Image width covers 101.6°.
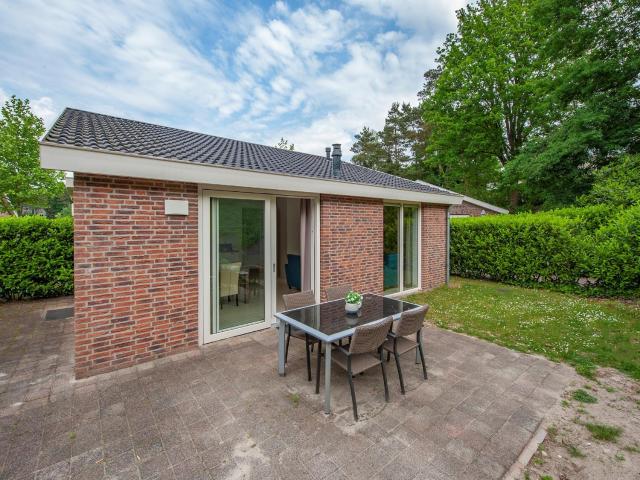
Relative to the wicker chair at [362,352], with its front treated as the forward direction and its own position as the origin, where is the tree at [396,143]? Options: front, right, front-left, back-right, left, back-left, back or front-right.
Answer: front-right

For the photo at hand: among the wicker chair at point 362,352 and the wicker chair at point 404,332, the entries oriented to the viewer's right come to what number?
0

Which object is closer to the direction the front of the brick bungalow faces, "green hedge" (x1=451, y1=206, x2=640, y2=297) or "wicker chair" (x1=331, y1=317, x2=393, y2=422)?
the wicker chair

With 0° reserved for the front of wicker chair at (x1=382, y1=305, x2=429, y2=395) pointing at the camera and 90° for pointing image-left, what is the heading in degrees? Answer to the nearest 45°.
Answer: approximately 135°

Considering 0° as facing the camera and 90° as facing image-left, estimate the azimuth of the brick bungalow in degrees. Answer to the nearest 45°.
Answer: approximately 315°

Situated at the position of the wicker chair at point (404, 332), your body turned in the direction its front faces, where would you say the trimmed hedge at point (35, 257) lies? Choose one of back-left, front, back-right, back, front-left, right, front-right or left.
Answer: front-left

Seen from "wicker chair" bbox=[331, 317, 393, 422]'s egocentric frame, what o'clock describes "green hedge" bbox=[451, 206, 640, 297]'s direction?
The green hedge is roughly at 3 o'clock from the wicker chair.

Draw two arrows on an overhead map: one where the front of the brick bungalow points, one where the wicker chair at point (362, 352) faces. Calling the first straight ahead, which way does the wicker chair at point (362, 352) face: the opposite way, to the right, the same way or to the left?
the opposite way

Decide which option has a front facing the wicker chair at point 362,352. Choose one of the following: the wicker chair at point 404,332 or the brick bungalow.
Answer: the brick bungalow

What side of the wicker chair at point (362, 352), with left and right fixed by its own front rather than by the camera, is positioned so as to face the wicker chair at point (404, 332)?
right

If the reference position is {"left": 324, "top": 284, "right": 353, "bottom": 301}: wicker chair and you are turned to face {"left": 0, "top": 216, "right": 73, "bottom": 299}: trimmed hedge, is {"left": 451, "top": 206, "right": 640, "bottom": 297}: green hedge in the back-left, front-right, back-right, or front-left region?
back-right

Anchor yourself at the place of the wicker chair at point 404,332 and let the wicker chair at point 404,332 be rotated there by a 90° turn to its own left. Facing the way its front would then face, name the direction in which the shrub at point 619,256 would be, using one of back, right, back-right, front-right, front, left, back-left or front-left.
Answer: back
